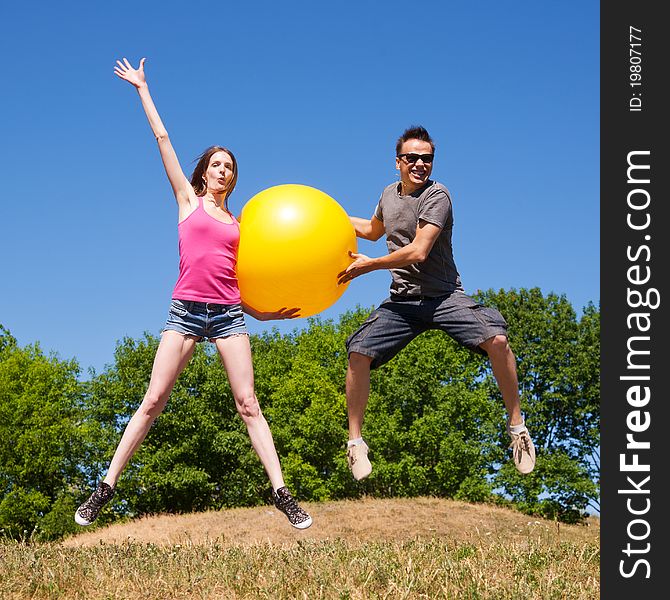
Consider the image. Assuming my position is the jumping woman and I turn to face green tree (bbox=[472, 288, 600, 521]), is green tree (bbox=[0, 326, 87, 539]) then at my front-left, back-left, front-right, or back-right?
front-left

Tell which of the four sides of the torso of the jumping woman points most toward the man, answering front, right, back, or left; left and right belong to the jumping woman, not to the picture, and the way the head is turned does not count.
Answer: left

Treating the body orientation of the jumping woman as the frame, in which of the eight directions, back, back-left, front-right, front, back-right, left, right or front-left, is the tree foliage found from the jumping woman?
back

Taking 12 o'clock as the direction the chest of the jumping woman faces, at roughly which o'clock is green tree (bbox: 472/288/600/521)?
The green tree is roughly at 7 o'clock from the jumping woman.

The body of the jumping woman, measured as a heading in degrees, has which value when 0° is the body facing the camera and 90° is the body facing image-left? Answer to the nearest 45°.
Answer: approximately 0°

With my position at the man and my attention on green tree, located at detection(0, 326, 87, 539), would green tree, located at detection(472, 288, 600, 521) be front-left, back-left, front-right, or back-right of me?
front-right

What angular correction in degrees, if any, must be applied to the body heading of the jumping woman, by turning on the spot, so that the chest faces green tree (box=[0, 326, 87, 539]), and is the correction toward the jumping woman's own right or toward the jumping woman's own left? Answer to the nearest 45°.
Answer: approximately 180°

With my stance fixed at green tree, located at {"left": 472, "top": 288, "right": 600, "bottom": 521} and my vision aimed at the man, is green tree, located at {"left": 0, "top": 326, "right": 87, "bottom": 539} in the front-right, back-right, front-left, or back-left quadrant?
front-right
